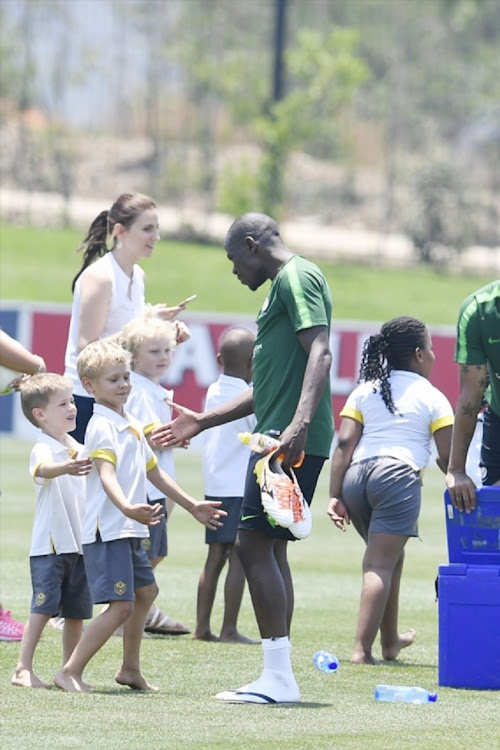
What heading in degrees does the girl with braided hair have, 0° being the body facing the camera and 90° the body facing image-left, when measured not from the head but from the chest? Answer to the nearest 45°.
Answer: approximately 225°

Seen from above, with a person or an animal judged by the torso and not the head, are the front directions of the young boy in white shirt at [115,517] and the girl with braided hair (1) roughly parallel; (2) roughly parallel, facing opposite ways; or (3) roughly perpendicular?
roughly perpendicular

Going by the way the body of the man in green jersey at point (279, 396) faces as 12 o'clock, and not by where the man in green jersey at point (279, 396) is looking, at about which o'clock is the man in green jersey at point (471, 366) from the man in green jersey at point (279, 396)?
the man in green jersey at point (471, 366) is roughly at 5 o'clock from the man in green jersey at point (279, 396).

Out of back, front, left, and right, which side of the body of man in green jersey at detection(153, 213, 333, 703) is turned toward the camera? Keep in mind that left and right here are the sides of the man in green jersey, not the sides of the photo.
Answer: left

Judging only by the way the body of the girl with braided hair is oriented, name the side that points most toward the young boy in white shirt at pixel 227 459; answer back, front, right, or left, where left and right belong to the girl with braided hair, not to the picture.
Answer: left

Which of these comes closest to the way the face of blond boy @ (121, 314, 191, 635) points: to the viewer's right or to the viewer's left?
to the viewer's right

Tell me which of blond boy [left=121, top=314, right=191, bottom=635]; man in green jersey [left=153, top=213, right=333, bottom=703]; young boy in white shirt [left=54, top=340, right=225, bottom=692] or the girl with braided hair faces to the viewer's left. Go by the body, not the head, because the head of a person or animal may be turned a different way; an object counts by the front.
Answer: the man in green jersey

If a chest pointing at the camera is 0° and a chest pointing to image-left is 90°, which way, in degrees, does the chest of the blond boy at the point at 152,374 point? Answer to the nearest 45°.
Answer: approximately 315°

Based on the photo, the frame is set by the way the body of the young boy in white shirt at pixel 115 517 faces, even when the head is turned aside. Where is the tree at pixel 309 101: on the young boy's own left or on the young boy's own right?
on the young boy's own left

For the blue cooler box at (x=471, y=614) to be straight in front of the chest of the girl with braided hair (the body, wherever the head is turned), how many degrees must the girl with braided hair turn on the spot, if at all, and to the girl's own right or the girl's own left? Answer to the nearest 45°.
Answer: approximately 90° to the girl's own right

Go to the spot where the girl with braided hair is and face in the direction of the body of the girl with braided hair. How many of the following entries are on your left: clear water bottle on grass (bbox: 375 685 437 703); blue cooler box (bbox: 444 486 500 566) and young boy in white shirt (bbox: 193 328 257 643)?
1

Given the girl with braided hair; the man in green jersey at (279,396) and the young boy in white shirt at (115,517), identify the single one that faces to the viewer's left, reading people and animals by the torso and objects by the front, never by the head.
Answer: the man in green jersey

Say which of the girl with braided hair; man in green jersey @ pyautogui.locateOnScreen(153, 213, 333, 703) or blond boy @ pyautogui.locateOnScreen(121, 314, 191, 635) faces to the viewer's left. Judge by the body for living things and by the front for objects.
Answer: the man in green jersey

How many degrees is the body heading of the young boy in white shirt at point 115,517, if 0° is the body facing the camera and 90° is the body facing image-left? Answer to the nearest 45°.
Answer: approximately 315°

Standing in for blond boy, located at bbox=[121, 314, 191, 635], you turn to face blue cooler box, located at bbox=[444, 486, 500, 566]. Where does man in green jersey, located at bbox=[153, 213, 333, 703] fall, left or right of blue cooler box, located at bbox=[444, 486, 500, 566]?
right

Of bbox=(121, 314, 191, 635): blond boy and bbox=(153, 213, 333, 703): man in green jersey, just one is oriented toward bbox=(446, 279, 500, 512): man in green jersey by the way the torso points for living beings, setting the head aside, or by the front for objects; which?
the blond boy

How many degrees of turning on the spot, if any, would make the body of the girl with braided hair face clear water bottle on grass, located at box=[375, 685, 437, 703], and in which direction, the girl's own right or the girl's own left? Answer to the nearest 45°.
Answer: approximately 135° to the girl's own right
